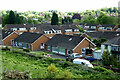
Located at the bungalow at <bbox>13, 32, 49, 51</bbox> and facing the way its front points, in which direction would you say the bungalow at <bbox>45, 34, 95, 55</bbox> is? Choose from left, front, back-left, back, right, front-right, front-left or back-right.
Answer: left

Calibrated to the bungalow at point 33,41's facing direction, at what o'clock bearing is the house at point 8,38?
The house is roughly at 3 o'clock from the bungalow.

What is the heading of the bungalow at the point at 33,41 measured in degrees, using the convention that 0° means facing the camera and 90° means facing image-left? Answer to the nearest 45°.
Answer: approximately 45°

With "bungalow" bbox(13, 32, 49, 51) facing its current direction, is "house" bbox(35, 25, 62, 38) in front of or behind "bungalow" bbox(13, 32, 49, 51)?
behind

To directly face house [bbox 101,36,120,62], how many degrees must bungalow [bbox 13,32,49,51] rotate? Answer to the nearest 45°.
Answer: approximately 90° to its left

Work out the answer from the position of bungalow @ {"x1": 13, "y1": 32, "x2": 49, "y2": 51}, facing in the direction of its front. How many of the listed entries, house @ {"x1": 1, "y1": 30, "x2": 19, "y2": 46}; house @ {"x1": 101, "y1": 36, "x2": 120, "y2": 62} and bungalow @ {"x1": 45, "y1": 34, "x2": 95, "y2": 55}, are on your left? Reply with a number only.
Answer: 2

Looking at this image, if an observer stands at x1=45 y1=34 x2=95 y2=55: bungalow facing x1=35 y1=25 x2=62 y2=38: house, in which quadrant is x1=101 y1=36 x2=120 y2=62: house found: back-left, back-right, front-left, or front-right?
back-right
